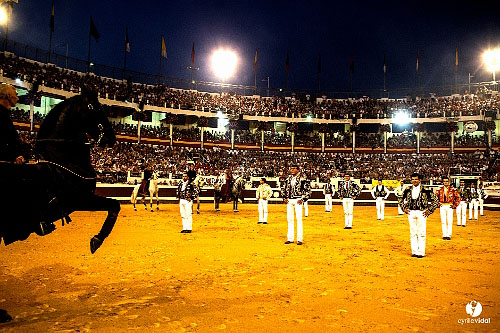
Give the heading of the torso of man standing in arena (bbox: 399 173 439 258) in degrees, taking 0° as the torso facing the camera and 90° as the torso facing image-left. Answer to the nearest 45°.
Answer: approximately 0°

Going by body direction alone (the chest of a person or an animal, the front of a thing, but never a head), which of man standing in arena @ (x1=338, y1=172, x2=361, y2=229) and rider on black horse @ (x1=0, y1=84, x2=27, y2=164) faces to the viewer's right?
the rider on black horse

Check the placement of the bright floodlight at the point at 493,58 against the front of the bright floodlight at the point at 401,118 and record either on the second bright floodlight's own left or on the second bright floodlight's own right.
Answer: on the second bright floodlight's own left

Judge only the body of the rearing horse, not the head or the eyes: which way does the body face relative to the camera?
to the viewer's right

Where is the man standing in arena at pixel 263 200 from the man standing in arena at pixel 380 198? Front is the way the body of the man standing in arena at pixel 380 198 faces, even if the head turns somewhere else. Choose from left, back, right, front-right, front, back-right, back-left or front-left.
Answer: front-right

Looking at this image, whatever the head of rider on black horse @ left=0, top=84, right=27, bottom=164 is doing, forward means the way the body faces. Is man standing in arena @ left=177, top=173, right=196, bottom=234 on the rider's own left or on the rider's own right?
on the rider's own left

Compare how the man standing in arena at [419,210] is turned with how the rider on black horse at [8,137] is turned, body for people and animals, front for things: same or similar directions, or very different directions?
very different directions

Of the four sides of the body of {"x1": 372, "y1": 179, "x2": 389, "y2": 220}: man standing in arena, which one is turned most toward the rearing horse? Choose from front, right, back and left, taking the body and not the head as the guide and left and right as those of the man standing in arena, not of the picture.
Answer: front

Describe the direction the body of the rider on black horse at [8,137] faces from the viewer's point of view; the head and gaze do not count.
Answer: to the viewer's right

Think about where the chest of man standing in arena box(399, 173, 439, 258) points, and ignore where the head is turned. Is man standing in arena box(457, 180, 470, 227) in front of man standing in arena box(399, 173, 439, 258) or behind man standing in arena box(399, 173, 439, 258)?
behind
